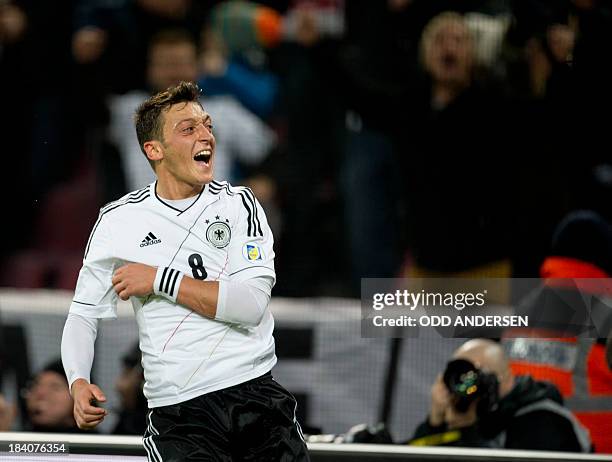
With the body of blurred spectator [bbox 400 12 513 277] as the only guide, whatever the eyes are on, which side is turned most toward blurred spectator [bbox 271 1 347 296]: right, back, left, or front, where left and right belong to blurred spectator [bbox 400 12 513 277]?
right

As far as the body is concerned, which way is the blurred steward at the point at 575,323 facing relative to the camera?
away from the camera

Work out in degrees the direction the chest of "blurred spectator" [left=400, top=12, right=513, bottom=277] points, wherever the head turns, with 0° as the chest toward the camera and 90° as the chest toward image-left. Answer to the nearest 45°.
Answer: approximately 0°

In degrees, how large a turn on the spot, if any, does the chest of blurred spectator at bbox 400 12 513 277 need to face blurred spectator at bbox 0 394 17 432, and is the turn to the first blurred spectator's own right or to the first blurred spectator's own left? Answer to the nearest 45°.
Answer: approximately 90° to the first blurred spectator's own right
